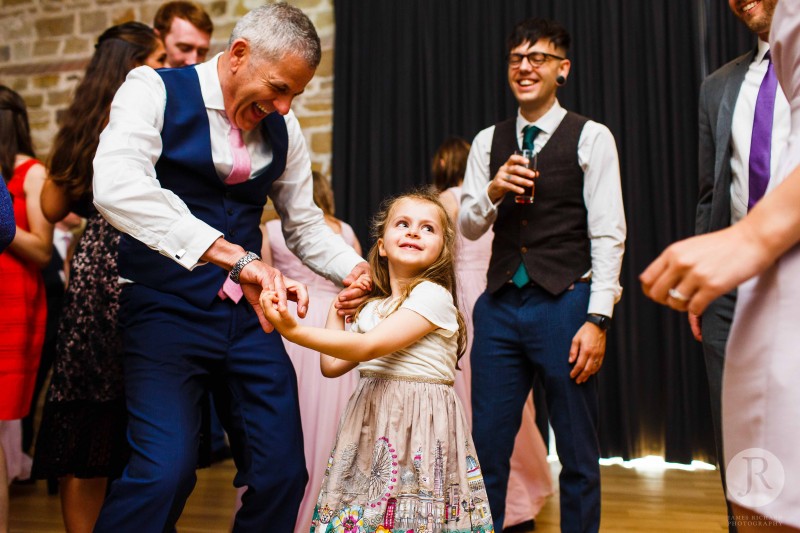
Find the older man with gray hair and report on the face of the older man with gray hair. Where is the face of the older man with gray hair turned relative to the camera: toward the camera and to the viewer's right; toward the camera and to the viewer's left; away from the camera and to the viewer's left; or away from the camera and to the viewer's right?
toward the camera and to the viewer's right

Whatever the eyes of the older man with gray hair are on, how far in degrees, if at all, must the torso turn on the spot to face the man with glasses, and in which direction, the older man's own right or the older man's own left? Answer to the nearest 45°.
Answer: approximately 45° to the older man's own left

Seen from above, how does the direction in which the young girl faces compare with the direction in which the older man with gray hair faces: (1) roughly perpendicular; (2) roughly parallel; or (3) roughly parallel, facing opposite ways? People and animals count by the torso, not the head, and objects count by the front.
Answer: roughly perpendicular

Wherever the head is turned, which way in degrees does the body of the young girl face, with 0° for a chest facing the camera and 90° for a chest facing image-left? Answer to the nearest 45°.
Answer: approximately 45°

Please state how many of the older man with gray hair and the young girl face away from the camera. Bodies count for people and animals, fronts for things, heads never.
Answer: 0

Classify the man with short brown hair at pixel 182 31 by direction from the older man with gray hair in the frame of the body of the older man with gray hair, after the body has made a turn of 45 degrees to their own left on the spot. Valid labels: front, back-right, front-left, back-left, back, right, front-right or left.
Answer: left

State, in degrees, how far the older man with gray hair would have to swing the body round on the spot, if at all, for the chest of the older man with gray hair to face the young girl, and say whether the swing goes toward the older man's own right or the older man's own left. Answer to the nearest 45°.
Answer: approximately 45° to the older man's own left
